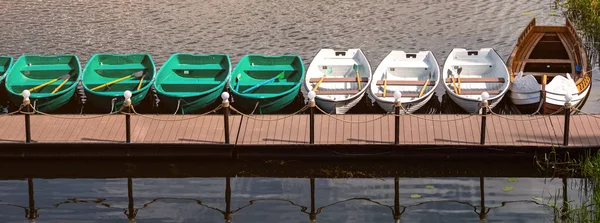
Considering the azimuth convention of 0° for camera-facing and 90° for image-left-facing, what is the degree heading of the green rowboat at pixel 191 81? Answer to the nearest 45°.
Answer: approximately 0°

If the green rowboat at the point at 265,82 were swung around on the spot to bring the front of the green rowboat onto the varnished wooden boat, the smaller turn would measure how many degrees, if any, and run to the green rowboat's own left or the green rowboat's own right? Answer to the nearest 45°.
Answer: approximately 90° to the green rowboat's own left

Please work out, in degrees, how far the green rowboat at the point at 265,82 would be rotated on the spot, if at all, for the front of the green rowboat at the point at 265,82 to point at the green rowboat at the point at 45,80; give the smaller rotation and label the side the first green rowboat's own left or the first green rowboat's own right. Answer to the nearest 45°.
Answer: approximately 90° to the first green rowboat's own right

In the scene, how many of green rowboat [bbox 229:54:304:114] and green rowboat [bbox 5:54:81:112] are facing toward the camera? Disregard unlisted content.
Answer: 2

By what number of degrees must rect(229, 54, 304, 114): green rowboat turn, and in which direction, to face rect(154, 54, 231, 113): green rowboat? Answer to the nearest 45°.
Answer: approximately 90° to its right

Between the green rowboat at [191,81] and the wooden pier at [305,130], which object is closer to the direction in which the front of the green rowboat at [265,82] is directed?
the wooden pier

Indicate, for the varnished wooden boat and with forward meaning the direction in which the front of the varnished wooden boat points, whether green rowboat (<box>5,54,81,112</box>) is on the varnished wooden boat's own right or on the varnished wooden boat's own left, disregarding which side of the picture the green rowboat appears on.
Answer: on the varnished wooden boat's own right
